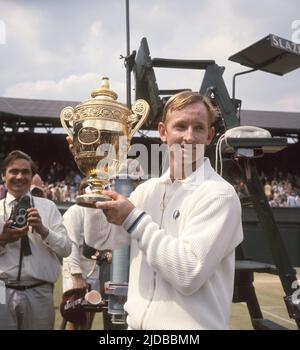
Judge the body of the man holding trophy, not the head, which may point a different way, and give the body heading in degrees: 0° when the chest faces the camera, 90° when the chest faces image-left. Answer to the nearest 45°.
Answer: approximately 45°

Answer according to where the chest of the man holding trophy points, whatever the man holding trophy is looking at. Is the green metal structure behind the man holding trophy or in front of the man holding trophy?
behind

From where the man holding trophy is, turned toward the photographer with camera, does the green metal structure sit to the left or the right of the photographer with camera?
right

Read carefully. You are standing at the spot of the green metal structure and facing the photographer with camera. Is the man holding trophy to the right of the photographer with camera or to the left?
left

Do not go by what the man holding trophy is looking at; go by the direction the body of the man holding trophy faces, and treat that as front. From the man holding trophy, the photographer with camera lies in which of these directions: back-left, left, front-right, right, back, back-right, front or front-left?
right
